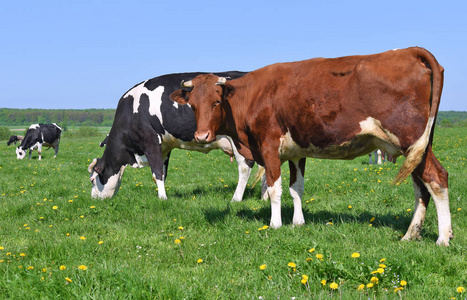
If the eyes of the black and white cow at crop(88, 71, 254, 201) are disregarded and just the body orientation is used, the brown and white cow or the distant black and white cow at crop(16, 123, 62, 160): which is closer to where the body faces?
the distant black and white cow

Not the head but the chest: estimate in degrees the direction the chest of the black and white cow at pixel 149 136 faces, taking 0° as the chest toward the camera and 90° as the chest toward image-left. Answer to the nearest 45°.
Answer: approximately 90°

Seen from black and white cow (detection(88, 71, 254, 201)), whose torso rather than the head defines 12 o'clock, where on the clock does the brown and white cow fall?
The brown and white cow is roughly at 8 o'clock from the black and white cow.

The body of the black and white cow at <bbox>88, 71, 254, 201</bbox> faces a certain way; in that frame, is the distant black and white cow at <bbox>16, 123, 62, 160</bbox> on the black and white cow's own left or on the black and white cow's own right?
on the black and white cow's own right
